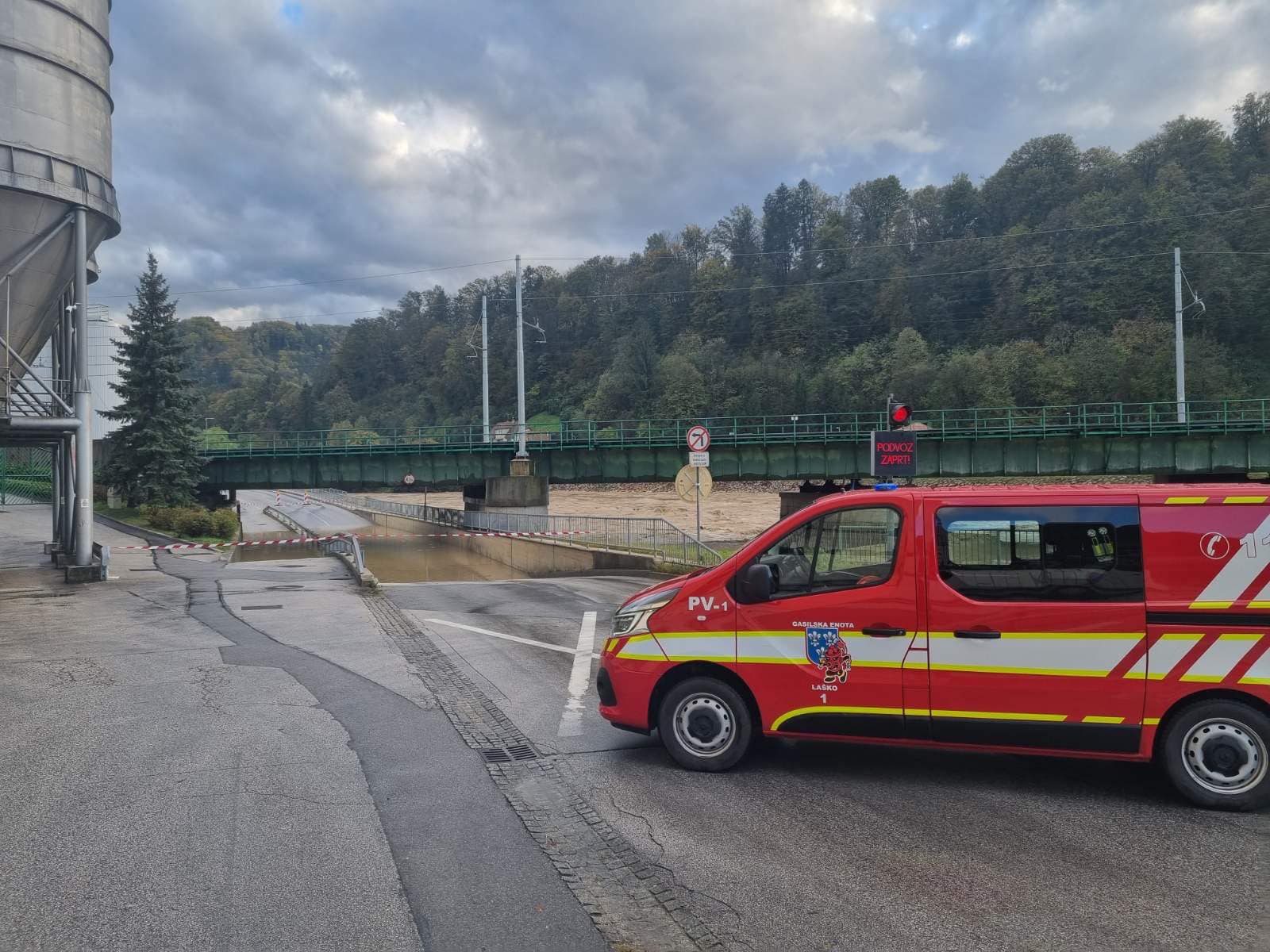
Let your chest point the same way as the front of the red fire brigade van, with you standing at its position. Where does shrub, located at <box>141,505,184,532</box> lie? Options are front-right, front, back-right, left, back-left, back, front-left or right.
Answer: front-right

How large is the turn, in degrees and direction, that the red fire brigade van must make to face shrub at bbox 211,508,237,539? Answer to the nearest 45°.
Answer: approximately 45° to its right

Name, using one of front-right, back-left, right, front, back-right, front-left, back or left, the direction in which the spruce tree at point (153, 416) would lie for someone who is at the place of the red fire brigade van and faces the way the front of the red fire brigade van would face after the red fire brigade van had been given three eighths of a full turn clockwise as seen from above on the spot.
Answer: left

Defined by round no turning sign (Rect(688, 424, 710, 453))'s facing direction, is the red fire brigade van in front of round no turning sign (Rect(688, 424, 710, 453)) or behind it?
in front

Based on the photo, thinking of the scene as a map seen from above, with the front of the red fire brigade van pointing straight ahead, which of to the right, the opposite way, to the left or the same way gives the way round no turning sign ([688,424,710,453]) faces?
to the left

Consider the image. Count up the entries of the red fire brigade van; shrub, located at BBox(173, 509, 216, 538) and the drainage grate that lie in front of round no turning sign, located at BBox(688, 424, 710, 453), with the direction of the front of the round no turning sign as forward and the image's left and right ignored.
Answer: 2

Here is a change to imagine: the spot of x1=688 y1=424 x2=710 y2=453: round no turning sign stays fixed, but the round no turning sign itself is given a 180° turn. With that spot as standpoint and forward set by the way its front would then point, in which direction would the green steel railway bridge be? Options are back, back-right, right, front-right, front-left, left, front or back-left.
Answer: front

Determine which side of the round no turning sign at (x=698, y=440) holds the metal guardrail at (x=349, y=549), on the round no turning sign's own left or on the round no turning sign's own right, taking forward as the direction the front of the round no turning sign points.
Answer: on the round no turning sign's own right

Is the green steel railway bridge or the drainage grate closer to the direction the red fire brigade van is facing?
the drainage grate

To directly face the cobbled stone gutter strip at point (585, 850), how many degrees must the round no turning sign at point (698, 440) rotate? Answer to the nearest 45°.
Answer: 0° — it already faces it

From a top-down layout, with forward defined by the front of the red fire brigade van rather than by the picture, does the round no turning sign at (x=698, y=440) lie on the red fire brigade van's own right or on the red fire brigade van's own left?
on the red fire brigade van's own right

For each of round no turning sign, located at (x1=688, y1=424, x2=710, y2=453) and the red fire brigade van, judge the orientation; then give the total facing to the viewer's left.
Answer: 1

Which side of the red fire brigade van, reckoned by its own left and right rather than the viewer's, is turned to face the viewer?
left

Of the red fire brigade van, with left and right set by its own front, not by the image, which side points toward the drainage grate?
front
